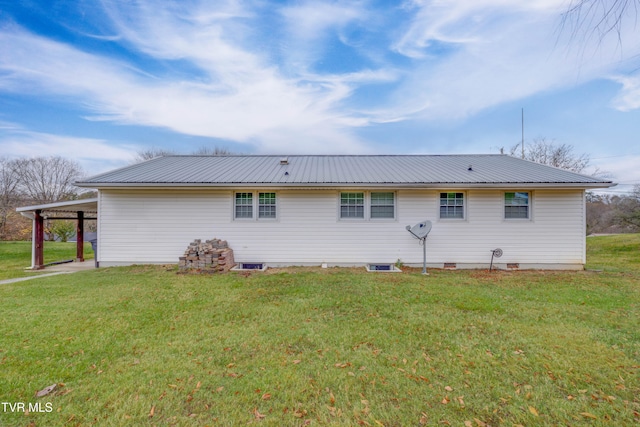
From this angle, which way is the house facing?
away from the camera

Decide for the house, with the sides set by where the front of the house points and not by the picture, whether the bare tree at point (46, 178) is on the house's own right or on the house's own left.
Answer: on the house's own left

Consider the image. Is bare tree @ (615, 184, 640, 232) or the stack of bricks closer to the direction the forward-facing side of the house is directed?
the bare tree

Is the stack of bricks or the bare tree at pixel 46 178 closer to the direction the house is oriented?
the bare tree

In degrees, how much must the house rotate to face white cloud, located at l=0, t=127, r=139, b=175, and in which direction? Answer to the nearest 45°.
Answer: approximately 45° to its left

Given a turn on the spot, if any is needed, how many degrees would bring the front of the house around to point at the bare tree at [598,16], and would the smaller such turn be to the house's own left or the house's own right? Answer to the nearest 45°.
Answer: approximately 180°

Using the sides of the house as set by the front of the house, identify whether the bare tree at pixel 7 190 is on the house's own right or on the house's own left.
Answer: on the house's own left
